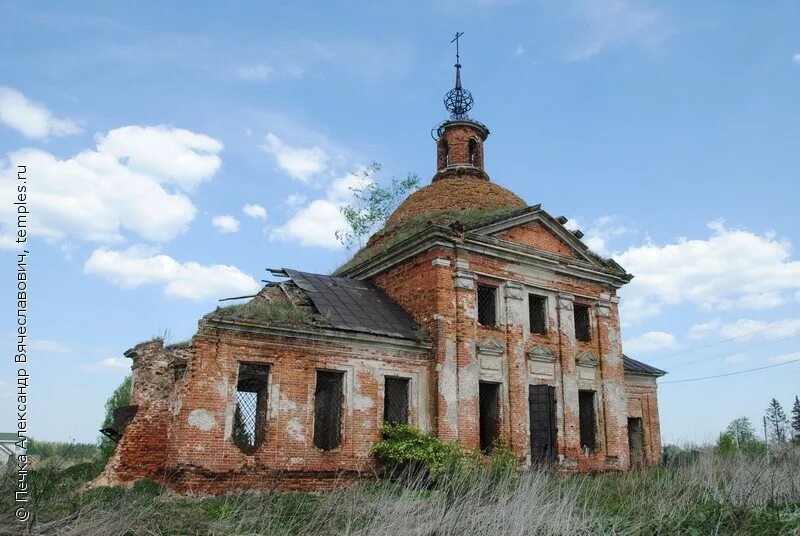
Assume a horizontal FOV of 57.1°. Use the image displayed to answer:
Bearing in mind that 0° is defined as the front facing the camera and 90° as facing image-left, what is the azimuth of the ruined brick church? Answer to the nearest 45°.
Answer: approximately 315°
